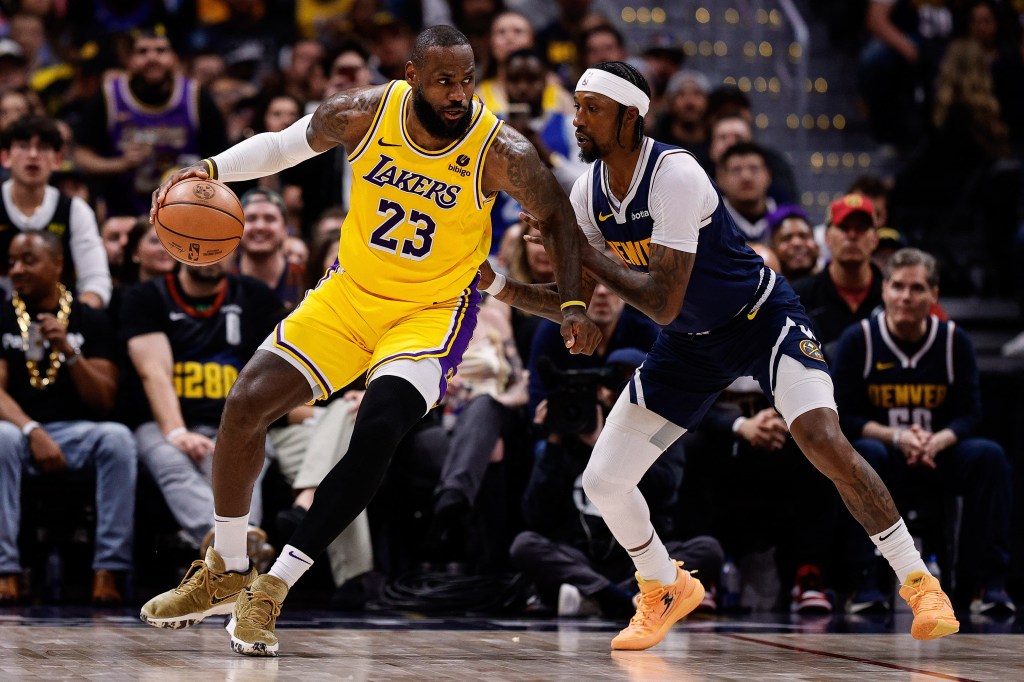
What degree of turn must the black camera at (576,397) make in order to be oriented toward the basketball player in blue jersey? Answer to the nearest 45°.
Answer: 0° — it already faces them

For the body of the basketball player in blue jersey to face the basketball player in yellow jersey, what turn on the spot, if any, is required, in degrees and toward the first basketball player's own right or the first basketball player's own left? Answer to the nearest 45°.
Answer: approximately 45° to the first basketball player's own right

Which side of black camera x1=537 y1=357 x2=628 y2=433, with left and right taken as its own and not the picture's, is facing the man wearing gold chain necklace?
right

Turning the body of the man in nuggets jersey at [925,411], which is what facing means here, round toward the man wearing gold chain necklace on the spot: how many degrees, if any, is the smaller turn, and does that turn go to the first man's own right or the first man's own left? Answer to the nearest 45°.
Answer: approximately 90° to the first man's own right

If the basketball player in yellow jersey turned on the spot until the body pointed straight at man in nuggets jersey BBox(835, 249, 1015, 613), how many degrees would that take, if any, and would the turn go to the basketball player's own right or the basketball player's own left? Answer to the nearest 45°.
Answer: approximately 135° to the basketball player's own left

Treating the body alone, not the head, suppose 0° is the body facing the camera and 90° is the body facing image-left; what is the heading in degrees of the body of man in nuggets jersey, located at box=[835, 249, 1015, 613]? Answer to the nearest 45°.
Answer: approximately 0°

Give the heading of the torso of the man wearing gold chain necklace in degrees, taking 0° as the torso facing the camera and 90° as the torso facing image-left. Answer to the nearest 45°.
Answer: approximately 0°
